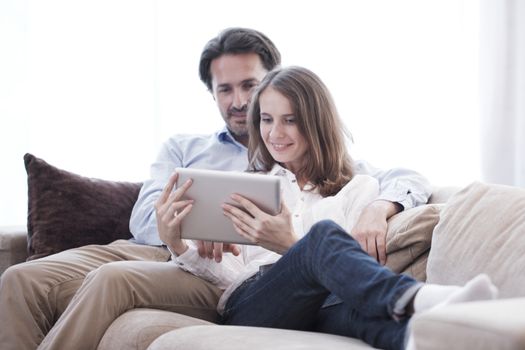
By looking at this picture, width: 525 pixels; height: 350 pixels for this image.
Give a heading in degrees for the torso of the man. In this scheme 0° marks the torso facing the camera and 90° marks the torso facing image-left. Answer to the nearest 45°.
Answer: approximately 45°

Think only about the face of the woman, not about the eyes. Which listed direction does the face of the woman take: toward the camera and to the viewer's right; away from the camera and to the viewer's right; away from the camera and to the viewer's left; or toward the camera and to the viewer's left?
toward the camera and to the viewer's left

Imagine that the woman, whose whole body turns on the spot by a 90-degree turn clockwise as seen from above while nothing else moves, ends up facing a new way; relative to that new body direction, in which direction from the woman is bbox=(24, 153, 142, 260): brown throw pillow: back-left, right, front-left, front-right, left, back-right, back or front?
front
